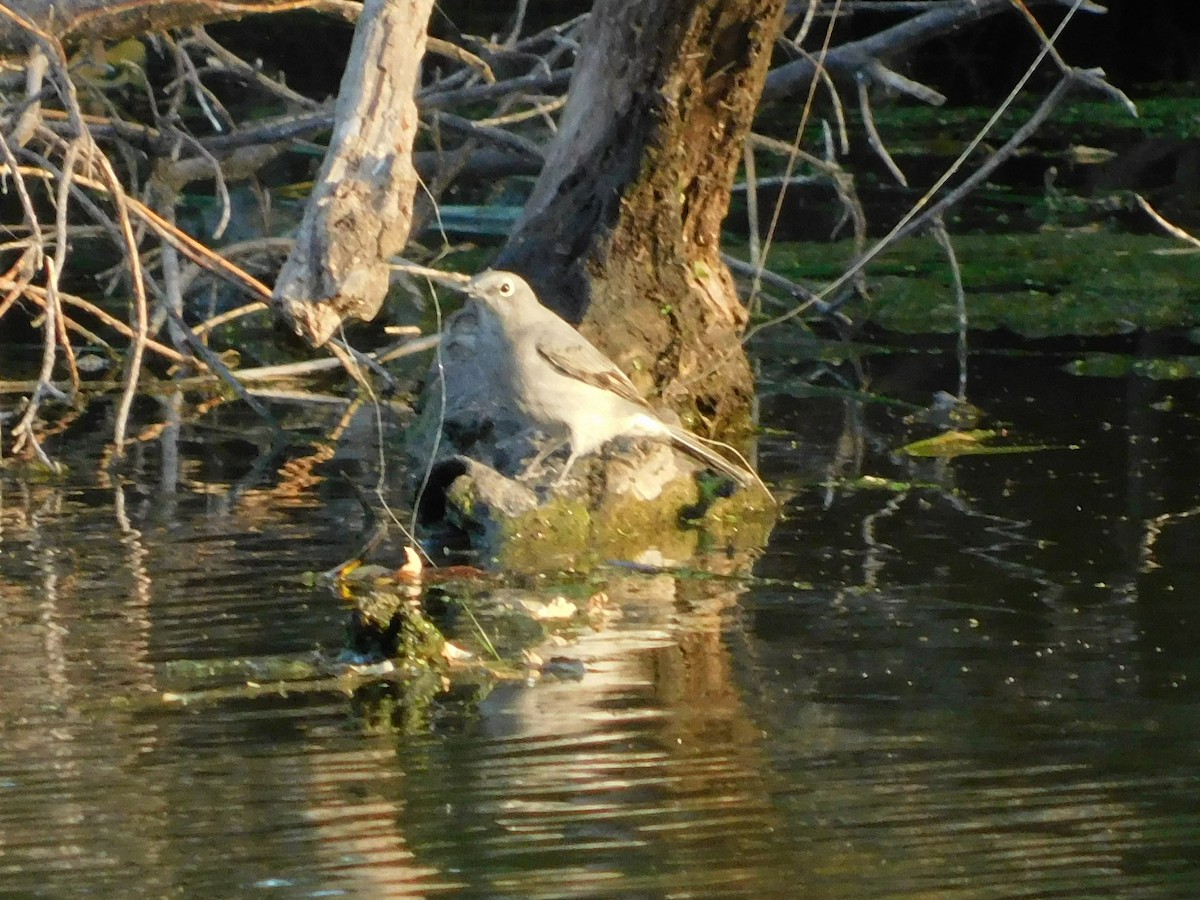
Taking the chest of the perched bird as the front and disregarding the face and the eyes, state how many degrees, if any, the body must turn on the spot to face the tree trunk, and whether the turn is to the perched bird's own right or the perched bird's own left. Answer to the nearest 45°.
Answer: approximately 90° to the perched bird's own right

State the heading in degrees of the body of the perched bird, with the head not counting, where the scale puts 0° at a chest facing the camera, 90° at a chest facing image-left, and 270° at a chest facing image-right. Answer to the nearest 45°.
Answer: approximately 90°

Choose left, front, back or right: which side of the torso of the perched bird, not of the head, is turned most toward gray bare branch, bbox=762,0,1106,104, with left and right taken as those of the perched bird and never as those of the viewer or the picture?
right

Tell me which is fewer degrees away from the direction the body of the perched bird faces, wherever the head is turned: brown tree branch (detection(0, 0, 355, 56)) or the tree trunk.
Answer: the brown tree branch

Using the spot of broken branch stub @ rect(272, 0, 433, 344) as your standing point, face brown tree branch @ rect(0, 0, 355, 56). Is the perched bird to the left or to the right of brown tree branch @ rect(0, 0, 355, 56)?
right

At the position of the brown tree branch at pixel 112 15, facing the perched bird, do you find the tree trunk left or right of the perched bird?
left
